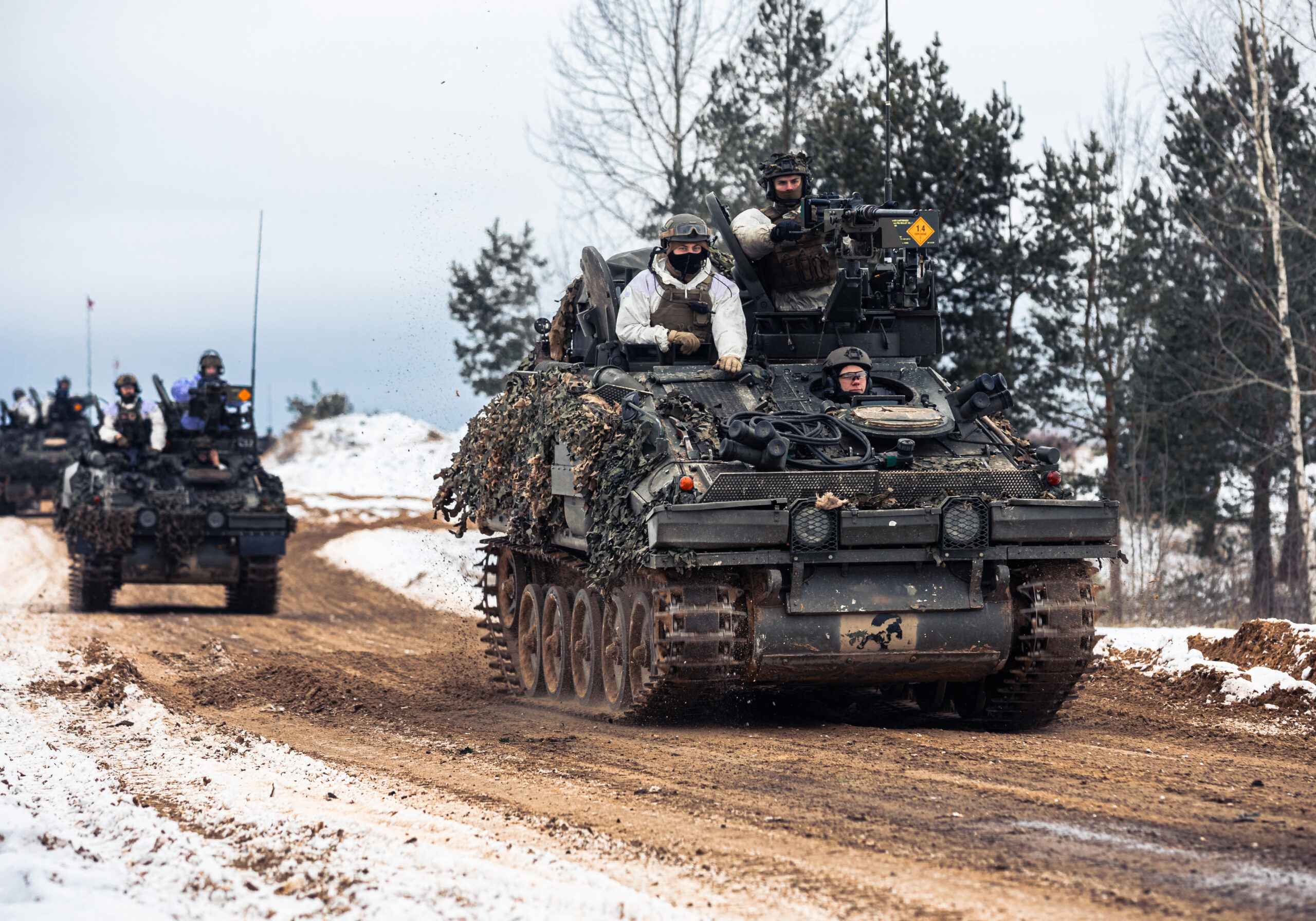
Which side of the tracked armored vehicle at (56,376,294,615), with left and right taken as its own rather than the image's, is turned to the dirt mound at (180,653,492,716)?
front

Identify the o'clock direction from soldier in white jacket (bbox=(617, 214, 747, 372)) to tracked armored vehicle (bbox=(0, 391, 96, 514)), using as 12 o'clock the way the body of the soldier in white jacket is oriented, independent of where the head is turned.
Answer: The tracked armored vehicle is roughly at 5 o'clock from the soldier in white jacket.

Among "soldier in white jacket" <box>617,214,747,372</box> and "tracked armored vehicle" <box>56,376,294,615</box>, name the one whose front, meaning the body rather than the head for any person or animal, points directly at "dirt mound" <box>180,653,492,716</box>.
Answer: the tracked armored vehicle

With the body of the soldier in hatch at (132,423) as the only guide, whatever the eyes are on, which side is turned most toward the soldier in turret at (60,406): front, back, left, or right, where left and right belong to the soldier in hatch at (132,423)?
back

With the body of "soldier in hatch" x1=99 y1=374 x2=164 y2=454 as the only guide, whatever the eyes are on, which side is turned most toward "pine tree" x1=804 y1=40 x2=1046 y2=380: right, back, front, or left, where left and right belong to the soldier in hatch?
left

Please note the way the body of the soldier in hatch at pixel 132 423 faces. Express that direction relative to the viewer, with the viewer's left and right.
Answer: facing the viewer

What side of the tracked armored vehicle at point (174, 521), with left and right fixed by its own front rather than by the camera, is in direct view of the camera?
front

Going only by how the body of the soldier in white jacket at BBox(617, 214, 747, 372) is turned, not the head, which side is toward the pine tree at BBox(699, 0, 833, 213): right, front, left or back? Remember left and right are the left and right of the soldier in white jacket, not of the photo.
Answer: back

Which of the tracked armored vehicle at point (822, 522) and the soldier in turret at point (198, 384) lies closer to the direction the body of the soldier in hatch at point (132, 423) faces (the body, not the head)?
the tracked armored vehicle

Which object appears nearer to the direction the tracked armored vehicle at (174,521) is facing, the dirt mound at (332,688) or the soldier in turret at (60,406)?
the dirt mound

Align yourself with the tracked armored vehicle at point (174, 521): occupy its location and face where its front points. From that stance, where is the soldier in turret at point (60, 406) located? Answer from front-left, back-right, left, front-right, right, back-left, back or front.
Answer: back

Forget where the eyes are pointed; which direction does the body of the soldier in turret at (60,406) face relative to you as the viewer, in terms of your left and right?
facing the viewer and to the right of the viewer

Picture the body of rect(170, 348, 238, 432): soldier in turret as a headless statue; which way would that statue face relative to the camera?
toward the camera

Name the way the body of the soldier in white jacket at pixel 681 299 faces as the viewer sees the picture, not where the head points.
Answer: toward the camera
